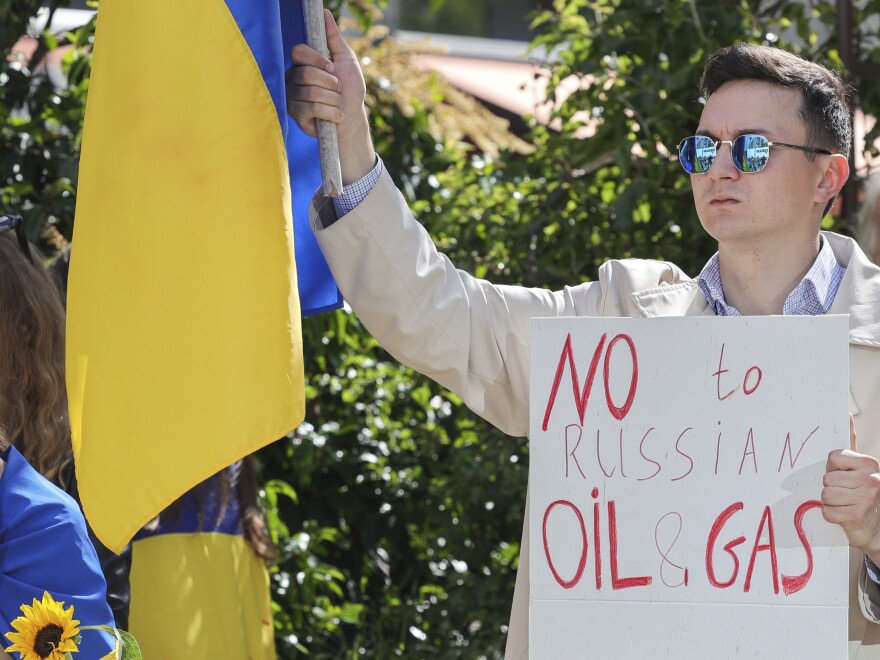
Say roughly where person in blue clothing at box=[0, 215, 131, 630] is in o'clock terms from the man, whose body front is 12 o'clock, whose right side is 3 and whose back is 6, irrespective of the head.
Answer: The person in blue clothing is roughly at 2 o'clock from the man.

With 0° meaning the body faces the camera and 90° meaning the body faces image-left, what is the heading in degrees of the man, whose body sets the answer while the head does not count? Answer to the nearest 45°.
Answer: approximately 45°

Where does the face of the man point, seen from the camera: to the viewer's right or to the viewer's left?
to the viewer's left

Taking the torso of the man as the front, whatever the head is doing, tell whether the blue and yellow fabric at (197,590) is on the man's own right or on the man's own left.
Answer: on the man's own right
